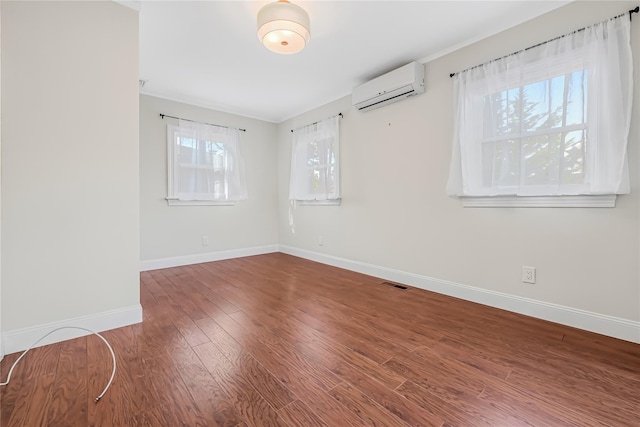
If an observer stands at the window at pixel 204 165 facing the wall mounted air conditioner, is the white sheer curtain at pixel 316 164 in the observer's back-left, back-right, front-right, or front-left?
front-left

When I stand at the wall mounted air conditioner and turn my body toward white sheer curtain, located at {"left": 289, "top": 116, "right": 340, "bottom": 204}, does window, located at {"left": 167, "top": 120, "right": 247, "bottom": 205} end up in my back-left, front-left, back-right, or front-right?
front-left

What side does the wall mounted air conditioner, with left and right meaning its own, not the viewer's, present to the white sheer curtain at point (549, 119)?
left

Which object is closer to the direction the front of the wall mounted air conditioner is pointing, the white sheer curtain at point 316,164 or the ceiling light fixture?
the ceiling light fixture

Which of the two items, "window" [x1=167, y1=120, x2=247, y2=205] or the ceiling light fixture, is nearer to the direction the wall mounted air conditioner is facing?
the ceiling light fixture

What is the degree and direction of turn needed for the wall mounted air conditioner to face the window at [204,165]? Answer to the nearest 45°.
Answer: approximately 45° to its right

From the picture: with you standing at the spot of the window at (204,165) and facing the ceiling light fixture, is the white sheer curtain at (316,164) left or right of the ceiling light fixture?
left

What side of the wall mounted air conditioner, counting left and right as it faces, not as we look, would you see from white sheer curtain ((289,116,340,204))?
right

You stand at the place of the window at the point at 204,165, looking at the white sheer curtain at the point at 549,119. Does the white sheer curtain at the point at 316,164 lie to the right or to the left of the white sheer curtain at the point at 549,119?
left

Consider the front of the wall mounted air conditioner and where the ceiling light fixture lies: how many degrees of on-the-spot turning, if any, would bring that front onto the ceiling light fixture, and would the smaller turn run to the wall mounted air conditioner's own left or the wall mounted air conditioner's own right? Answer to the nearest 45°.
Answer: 0° — it already faces it

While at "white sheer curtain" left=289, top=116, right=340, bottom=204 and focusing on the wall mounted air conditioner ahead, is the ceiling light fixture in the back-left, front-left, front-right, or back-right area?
front-right
